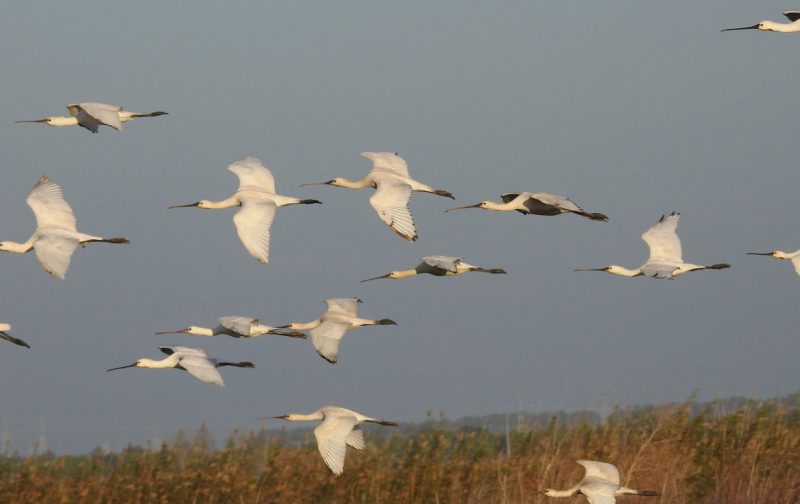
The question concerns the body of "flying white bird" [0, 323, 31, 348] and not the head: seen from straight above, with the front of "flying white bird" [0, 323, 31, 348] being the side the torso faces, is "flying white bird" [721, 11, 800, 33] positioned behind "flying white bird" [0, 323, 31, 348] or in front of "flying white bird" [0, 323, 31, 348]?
behind

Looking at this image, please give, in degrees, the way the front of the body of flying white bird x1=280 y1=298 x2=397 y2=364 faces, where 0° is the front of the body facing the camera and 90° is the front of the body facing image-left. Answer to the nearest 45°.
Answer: approximately 90°

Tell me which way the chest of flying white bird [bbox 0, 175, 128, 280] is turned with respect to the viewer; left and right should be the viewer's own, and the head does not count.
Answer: facing to the left of the viewer

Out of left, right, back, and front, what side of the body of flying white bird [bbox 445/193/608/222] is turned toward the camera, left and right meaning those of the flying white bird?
left

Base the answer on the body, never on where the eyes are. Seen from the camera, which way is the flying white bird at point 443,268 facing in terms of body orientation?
to the viewer's left

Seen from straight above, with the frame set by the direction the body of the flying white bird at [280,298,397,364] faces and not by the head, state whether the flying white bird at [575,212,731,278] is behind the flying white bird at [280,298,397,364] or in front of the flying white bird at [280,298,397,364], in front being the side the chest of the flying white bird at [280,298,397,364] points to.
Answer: behind

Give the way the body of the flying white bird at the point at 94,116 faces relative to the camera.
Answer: to the viewer's left

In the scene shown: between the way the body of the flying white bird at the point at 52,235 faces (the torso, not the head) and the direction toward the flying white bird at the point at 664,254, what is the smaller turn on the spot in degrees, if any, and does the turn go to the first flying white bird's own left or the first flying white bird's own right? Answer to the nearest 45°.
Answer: approximately 180°

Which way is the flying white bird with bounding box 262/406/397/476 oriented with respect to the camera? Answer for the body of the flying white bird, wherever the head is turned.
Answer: to the viewer's left

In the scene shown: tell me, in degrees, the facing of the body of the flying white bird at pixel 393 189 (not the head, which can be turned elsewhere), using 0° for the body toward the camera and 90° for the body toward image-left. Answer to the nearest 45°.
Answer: approximately 90°
